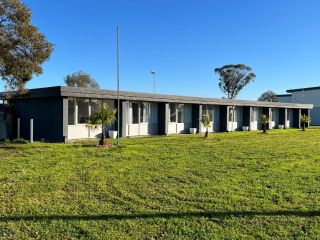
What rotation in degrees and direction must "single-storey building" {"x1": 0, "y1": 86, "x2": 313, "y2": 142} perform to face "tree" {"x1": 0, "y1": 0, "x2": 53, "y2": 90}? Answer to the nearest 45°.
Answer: approximately 45° to its right

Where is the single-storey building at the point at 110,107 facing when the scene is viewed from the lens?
facing the viewer and to the right of the viewer
